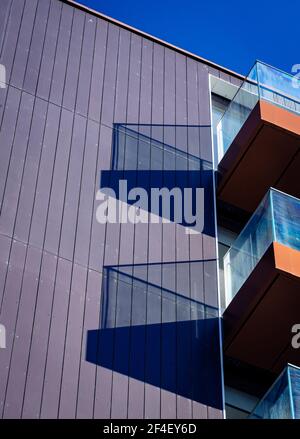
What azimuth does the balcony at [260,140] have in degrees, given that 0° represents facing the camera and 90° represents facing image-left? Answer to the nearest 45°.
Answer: approximately 315°
